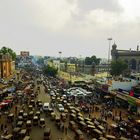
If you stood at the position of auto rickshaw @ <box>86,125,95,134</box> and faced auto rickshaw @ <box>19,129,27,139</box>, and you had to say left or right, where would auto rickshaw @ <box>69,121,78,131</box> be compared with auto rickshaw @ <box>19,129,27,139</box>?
right

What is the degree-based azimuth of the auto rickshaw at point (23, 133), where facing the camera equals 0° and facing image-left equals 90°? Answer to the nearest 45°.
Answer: approximately 225°

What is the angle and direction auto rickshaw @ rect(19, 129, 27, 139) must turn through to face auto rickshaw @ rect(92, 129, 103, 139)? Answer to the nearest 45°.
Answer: approximately 45° to its right

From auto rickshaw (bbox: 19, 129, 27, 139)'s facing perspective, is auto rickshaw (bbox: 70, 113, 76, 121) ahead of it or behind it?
ahead

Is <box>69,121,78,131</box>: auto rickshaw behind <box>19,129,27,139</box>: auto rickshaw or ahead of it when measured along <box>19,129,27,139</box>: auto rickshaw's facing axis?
ahead

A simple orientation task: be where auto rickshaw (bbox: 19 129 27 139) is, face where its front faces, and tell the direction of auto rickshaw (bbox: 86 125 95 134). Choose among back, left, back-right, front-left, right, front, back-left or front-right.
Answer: front-right

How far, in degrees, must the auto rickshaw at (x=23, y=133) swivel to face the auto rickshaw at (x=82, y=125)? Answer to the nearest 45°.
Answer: approximately 45° to its right
